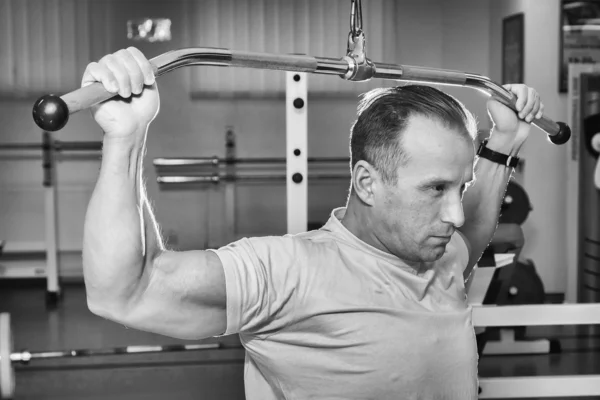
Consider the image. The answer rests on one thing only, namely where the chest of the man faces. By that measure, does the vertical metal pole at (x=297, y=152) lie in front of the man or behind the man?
behind

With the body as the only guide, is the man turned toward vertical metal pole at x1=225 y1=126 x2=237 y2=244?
no

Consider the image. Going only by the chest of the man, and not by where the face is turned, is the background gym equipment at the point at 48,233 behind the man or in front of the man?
behind

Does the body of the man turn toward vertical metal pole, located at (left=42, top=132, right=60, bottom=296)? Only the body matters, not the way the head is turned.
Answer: no

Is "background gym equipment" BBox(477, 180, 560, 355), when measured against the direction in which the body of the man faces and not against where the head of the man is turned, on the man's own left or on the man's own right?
on the man's own left

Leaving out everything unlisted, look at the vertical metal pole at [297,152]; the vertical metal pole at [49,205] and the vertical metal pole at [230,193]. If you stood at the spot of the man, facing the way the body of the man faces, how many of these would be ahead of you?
0

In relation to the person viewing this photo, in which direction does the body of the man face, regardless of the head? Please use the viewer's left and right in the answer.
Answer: facing the viewer and to the right of the viewer

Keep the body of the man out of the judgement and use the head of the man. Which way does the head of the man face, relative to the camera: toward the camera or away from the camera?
toward the camera

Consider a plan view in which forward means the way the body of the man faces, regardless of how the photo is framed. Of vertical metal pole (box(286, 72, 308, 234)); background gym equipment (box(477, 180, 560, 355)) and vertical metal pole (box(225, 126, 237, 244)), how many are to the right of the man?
0
